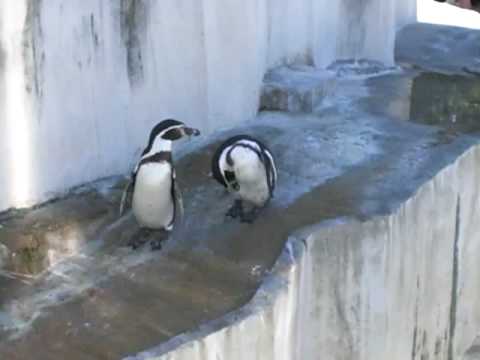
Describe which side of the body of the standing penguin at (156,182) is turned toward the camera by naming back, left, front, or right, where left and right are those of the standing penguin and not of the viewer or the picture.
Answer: front

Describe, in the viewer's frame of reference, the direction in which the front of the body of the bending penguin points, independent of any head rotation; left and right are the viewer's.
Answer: facing the viewer and to the left of the viewer

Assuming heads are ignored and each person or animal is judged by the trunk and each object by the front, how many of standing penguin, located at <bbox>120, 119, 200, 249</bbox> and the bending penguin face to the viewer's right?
0
